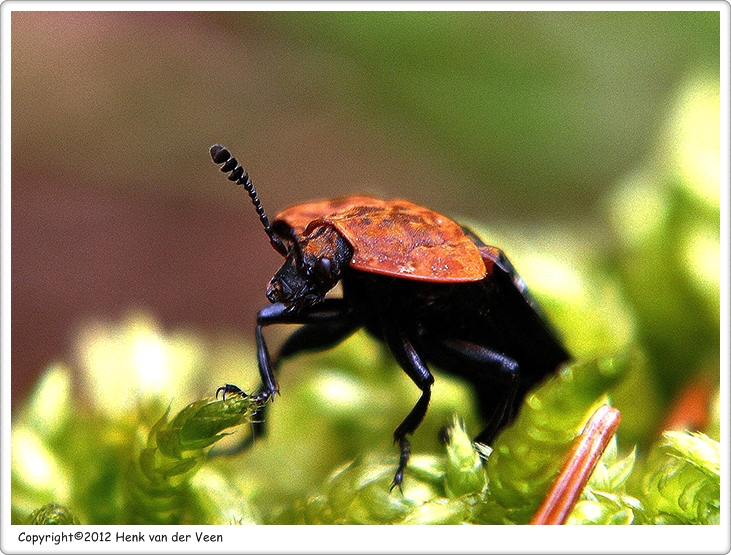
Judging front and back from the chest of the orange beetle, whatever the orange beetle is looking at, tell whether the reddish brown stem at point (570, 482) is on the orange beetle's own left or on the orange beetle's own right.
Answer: on the orange beetle's own left

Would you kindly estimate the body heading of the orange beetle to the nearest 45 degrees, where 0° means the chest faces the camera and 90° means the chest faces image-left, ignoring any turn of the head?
approximately 45°
